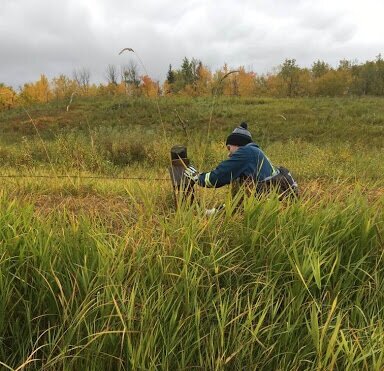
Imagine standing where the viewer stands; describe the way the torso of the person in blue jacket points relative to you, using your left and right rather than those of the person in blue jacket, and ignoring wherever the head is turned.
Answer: facing to the left of the viewer

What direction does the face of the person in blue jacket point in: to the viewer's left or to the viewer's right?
to the viewer's left
